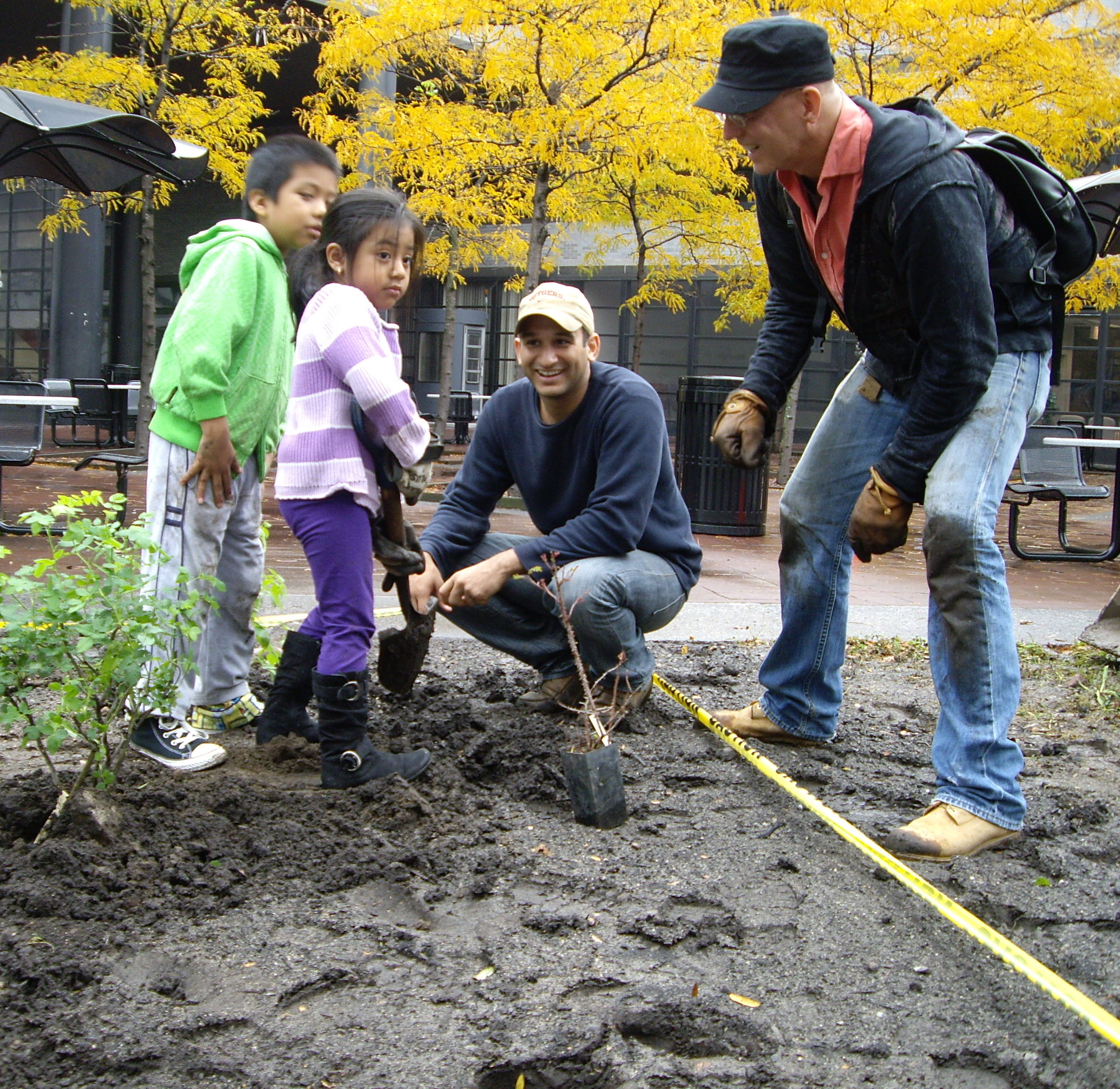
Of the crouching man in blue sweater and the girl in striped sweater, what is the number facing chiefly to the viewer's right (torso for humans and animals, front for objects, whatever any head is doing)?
1

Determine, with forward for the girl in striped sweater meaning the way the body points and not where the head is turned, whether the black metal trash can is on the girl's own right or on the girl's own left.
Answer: on the girl's own left

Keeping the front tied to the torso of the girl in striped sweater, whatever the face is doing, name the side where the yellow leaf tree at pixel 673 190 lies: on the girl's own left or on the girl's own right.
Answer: on the girl's own left

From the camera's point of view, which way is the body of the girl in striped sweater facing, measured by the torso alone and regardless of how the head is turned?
to the viewer's right

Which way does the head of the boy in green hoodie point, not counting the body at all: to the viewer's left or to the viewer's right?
to the viewer's right

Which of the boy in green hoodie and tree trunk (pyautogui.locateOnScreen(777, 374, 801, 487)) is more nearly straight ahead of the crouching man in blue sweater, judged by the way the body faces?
the boy in green hoodie

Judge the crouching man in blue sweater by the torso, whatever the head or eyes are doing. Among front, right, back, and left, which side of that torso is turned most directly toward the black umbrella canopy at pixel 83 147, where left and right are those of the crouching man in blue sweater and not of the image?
right

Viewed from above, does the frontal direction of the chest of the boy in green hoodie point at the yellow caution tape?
yes

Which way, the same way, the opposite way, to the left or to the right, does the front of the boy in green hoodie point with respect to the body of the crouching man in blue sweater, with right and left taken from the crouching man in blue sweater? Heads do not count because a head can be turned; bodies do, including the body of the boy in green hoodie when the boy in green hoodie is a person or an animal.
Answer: to the left
